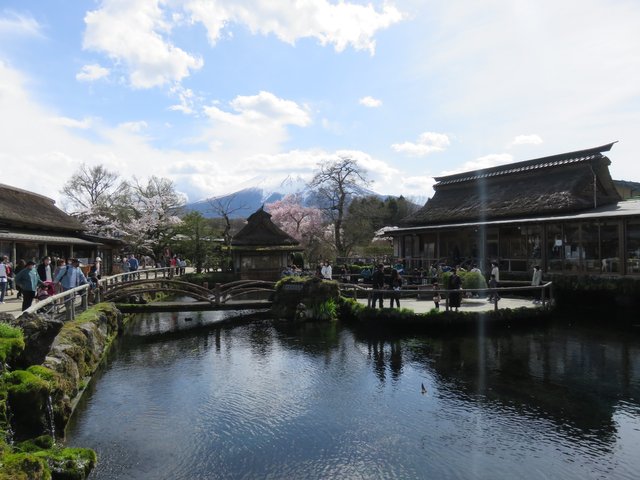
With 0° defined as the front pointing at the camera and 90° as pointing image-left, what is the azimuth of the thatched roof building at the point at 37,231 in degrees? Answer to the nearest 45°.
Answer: approximately 315°

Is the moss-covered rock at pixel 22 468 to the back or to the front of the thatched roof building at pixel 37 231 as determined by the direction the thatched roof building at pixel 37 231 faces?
to the front

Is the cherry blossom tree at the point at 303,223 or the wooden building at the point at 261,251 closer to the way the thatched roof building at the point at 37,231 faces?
the wooden building

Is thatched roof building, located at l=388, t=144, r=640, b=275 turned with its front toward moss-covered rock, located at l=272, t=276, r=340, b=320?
yes

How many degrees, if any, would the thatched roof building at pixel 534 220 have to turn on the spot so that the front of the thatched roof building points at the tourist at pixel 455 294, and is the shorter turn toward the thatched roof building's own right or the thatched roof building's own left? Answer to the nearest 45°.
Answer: approximately 45° to the thatched roof building's own left

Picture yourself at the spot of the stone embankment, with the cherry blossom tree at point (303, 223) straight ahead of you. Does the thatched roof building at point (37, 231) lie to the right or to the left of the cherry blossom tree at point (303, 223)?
left

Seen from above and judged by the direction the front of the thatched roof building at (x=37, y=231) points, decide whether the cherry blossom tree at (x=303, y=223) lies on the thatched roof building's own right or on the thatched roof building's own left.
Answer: on the thatched roof building's own left

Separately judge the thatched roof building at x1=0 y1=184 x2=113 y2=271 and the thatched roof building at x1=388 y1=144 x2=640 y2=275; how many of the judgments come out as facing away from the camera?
0

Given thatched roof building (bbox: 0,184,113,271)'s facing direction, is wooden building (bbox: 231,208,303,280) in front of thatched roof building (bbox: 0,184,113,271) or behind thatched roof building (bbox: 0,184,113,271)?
in front

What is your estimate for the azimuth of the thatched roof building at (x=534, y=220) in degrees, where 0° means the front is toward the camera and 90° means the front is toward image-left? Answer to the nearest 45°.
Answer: approximately 45°
